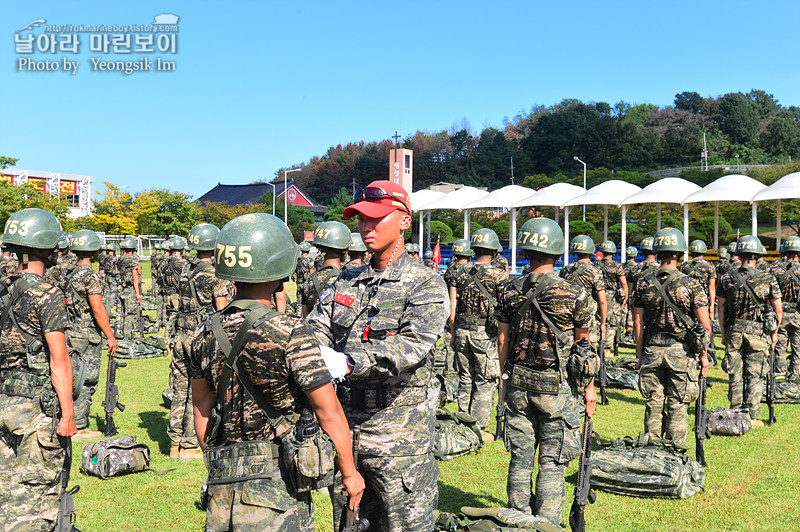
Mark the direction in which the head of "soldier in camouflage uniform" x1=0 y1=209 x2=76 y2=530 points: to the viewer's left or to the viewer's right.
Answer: to the viewer's right

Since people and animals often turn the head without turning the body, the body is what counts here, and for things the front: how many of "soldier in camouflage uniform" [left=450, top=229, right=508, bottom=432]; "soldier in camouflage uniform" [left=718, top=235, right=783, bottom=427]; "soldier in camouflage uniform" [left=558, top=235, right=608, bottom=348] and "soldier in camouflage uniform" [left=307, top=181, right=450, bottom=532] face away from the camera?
3

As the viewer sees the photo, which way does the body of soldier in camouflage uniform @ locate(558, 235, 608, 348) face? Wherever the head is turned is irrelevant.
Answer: away from the camera

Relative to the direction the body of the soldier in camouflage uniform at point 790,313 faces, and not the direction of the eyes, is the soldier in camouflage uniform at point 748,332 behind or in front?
behind

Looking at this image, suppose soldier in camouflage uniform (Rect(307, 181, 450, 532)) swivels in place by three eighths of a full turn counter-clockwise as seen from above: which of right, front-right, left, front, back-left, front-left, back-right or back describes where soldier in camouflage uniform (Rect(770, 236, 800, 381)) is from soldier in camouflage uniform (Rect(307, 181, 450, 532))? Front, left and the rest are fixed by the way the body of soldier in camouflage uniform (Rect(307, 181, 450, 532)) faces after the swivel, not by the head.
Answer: front-left

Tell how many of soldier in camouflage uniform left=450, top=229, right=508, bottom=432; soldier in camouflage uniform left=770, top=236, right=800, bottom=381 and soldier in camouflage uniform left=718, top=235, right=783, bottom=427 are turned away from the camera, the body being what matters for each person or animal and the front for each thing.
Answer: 3

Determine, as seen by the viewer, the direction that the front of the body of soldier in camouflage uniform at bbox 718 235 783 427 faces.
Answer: away from the camera

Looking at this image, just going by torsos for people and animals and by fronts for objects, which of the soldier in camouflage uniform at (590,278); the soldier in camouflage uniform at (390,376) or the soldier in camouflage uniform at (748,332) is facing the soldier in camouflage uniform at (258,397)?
the soldier in camouflage uniform at (390,376)

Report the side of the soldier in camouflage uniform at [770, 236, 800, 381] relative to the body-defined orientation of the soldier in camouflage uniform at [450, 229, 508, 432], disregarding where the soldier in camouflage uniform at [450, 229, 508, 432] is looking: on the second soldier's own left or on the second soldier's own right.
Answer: on the second soldier's own right

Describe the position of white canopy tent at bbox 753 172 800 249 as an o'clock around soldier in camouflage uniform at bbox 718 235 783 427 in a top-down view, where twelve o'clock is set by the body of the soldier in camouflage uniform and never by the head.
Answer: The white canopy tent is roughly at 12 o'clock from the soldier in camouflage uniform.

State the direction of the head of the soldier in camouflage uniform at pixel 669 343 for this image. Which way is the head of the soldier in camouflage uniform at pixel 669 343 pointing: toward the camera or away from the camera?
away from the camera

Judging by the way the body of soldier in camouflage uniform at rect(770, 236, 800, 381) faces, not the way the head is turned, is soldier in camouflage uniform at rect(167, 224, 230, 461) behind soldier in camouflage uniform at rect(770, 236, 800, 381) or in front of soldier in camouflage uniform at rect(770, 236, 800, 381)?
behind

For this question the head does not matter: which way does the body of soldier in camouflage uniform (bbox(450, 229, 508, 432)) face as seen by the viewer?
away from the camera

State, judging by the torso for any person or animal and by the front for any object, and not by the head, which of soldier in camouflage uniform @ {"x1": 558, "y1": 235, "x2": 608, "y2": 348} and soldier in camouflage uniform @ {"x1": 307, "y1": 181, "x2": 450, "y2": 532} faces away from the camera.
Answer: soldier in camouflage uniform @ {"x1": 558, "y1": 235, "x2": 608, "y2": 348}

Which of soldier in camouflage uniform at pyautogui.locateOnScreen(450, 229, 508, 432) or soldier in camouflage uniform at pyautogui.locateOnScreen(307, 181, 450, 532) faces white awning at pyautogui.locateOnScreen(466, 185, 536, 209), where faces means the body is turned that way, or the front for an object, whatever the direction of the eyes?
soldier in camouflage uniform at pyautogui.locateOnScreen(450, 229, 508, 432)

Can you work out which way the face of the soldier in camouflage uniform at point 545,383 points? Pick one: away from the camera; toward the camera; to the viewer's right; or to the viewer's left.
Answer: away from the camera

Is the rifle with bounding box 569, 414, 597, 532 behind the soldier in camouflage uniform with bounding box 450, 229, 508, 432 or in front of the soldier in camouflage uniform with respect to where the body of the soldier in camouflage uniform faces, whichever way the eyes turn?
behind

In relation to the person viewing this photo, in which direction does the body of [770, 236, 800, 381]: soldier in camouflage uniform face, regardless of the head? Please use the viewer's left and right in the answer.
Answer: facing away from the viewer
